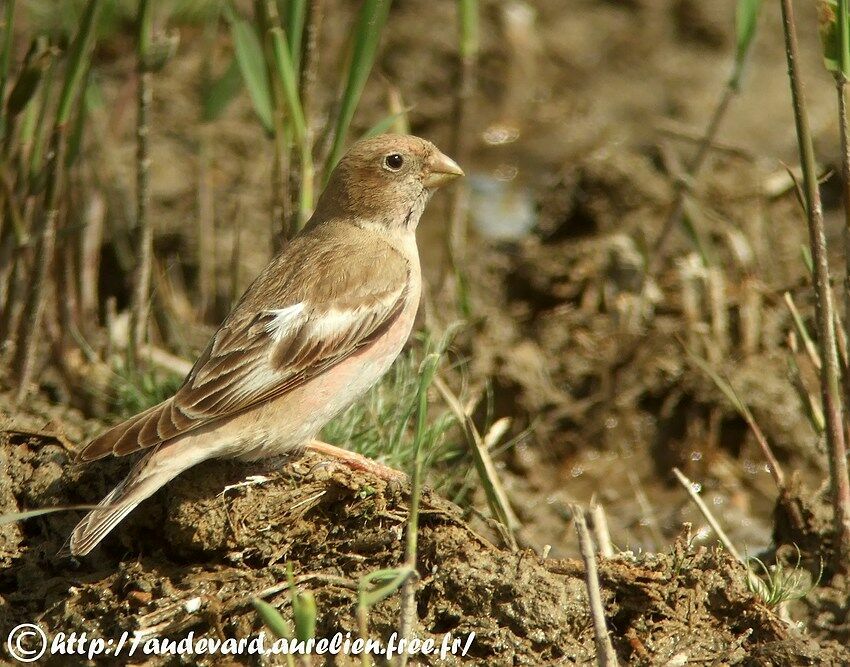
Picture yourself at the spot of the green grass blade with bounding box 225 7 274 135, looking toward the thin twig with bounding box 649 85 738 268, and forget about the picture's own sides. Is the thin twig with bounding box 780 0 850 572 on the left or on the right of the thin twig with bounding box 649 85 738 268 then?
right

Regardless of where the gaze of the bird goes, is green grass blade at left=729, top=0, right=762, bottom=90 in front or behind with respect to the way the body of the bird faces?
in front

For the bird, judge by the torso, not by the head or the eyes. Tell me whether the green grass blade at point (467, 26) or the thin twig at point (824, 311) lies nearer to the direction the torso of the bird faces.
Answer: the thin twig

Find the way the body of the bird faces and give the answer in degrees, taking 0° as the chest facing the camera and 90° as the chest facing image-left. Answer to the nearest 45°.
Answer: approximately 270°

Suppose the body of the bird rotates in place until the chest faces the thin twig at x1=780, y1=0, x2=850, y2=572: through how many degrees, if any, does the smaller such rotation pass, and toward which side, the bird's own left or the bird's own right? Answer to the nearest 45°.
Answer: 0° — it already faces it

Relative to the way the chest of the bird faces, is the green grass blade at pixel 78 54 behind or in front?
behind

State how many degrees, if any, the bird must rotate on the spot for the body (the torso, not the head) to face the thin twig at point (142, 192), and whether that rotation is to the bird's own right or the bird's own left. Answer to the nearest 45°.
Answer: approximately 135° to the bird's own left

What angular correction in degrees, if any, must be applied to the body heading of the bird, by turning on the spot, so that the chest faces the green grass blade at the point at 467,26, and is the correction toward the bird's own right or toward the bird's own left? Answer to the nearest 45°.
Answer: approximately 45° to the bird's own left

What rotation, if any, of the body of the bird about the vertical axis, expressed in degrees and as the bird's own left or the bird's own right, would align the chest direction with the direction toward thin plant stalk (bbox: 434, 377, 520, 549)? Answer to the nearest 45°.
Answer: approximately 45° to the bird's own right

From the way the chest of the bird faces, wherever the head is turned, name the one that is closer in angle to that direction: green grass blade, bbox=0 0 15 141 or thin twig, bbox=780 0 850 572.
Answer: the thin twig

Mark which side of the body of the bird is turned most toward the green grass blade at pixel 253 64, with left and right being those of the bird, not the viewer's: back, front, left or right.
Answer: left

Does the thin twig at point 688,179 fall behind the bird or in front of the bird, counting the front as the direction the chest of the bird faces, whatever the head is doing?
in front

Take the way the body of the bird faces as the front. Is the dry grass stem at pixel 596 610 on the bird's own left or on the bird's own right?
on the bird's own right
